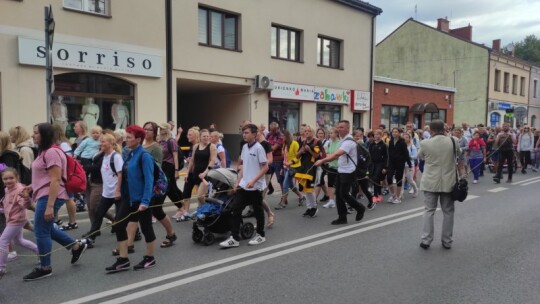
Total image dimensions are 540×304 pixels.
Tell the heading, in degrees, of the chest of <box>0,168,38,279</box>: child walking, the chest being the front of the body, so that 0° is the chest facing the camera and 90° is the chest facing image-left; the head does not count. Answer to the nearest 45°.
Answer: approximately 45°

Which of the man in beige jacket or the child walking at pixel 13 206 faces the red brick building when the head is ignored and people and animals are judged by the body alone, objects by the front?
the man in beige jacket

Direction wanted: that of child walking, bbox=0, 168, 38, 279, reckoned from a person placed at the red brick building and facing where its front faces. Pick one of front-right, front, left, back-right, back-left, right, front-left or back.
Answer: front-right

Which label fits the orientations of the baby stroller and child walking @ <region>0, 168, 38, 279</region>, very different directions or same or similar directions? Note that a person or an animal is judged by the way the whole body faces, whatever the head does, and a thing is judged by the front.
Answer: same or similar directions

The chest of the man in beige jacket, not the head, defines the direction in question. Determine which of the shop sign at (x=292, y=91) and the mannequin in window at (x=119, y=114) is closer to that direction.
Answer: the shop sign

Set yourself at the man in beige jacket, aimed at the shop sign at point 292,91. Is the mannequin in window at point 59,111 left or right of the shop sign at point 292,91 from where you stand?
left

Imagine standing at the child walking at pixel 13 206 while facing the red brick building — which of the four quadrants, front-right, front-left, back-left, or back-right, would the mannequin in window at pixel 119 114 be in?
front-left

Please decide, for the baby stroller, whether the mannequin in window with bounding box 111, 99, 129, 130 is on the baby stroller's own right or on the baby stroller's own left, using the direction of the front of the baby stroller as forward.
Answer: on the baby stroller's own right

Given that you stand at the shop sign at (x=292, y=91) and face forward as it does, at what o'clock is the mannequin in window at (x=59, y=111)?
The mannequin in window is roughly at 3 o'clock from the shop sign.

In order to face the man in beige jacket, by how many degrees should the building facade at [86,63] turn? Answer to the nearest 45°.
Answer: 0° — it already faces them

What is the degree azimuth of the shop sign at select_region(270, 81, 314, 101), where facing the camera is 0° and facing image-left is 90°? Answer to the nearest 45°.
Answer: approximately 315°

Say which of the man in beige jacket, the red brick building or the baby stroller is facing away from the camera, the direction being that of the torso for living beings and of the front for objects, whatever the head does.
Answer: the man in beige jacket
